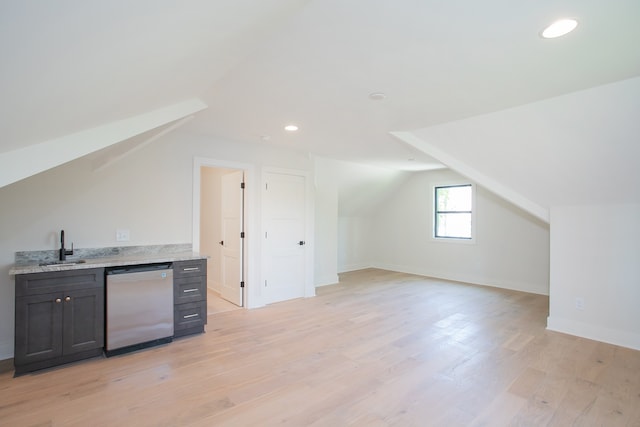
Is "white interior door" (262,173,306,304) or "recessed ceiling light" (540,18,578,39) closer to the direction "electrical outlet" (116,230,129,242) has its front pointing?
the recessed ceiling light

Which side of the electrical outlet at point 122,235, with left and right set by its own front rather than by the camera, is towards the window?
left

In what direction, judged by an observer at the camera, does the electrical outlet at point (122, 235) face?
facing the viewer

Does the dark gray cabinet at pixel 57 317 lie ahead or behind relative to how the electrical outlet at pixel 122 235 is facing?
ahead

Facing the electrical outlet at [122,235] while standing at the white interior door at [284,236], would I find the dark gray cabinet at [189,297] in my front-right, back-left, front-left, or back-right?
front-left

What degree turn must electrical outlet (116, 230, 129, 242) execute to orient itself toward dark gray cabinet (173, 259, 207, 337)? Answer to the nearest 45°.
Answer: approximately 45° to its left

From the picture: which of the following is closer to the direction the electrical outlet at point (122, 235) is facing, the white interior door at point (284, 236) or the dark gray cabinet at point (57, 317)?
the dark gray cabinet

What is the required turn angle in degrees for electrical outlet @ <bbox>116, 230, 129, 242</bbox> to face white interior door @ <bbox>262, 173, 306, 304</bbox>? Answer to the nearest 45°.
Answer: approximately 90° to its left

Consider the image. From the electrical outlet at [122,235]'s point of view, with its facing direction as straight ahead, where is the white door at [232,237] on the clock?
The white door is roughly at 8 o'clock from the electrical outlet.

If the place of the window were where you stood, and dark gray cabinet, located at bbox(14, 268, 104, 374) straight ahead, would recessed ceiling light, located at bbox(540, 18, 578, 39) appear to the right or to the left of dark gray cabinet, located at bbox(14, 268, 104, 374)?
left

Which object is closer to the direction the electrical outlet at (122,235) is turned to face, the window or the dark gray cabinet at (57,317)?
the dark gray cabinet

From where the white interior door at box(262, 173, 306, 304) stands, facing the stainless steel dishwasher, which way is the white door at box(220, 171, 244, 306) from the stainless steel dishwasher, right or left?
right

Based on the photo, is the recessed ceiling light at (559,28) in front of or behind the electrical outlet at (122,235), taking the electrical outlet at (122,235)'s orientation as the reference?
in front

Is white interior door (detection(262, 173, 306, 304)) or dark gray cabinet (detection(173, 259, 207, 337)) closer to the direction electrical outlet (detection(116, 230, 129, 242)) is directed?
the dark gray cabinet
